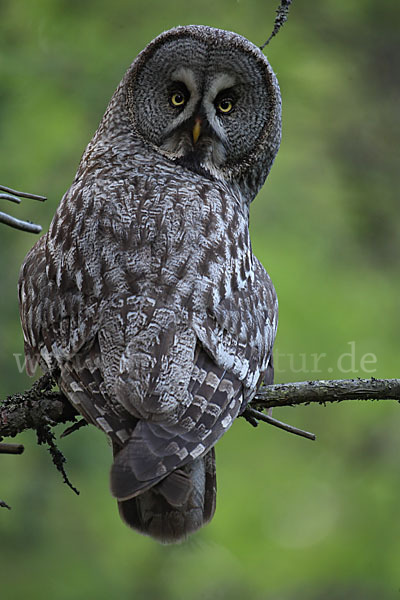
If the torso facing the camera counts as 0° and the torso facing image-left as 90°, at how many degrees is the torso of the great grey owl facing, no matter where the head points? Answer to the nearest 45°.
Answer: approximately 180°

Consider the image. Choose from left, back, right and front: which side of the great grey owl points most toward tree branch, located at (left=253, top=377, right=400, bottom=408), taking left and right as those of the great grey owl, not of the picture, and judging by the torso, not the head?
right
